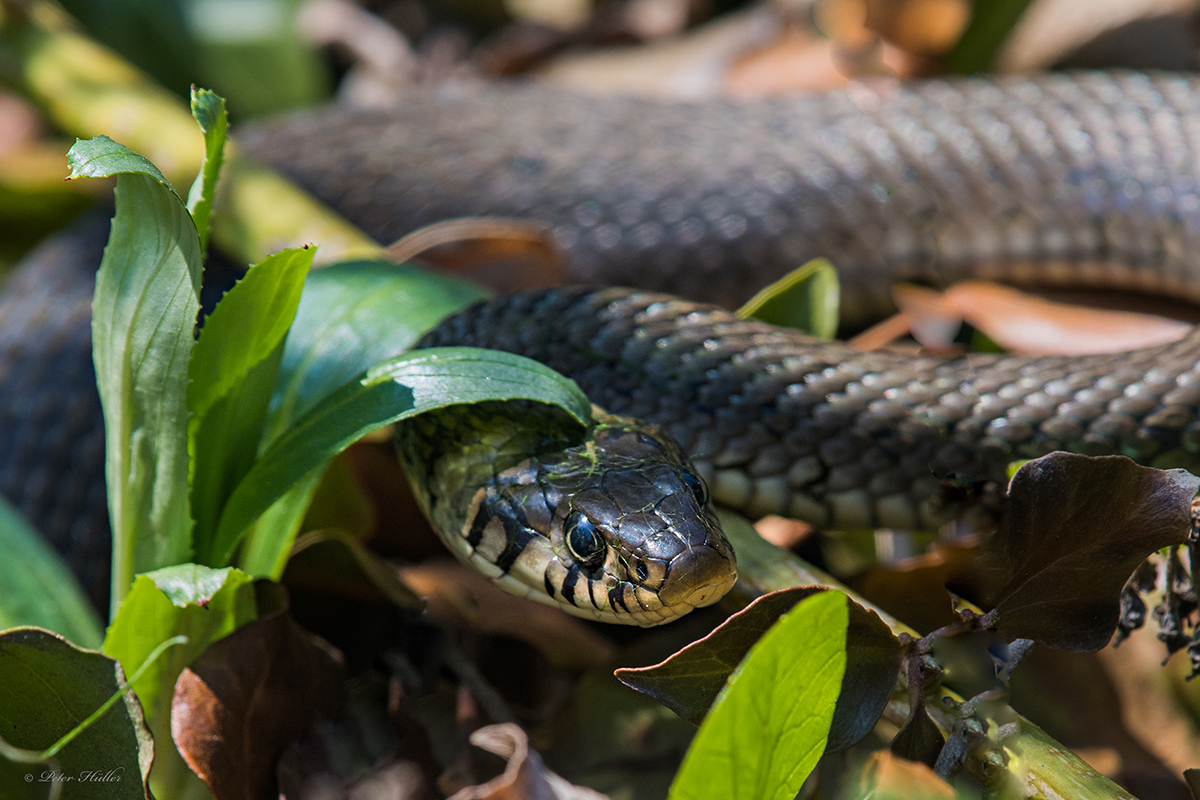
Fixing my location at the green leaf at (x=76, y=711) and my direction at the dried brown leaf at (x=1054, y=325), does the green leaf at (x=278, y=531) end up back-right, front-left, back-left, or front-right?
front-left

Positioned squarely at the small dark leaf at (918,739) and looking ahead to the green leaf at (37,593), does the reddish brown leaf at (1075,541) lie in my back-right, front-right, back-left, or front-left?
back-right

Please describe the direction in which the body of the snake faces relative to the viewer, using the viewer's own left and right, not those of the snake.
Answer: facing the viewer and to the right of the viewer

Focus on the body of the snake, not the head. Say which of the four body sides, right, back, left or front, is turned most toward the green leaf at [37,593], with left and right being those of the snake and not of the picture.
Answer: right

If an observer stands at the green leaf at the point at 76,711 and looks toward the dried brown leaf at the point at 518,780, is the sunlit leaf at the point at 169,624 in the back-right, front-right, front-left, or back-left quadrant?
front-left

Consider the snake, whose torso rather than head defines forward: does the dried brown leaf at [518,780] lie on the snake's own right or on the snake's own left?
on the snake's own right

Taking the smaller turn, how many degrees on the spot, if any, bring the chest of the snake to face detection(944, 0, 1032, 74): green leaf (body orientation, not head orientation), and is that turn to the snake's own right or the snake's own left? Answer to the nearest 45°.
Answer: approximately 90° to the snake's own left

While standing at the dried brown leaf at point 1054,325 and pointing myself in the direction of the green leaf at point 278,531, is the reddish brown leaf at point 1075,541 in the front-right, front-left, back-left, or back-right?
front-left
